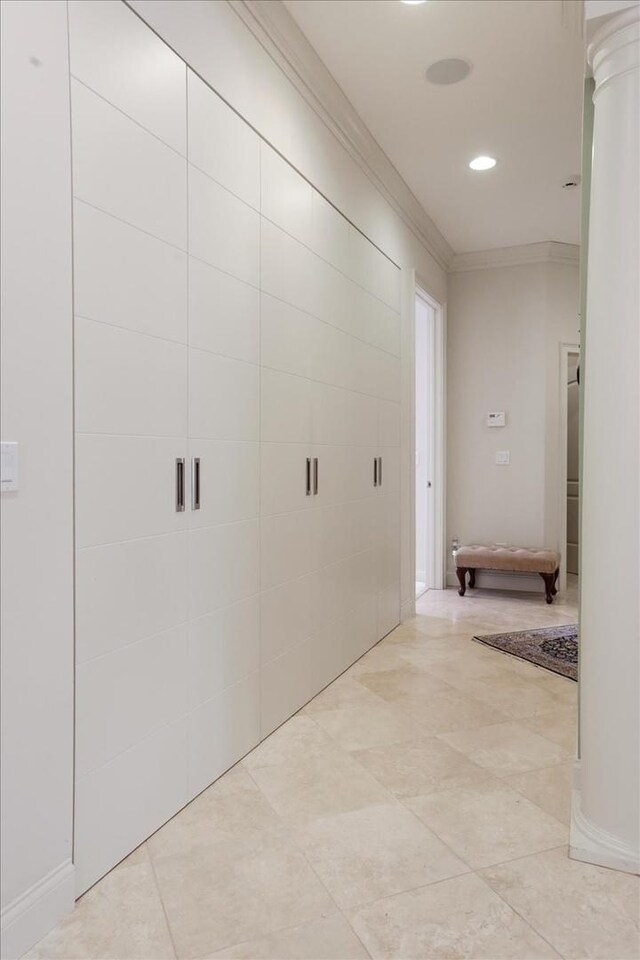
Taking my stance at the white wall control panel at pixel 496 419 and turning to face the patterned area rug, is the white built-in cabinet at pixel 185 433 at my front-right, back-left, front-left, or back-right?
front-right

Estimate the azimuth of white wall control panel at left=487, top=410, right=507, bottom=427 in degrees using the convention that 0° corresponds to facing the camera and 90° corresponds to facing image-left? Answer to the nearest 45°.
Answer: approximately 0°

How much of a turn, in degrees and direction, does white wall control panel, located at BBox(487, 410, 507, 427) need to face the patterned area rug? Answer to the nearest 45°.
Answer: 0° — it already faces it

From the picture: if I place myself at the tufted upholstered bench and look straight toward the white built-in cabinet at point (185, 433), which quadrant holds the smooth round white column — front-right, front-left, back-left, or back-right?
front-left

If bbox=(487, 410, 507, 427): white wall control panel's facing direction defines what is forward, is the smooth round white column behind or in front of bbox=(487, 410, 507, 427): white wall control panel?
in front

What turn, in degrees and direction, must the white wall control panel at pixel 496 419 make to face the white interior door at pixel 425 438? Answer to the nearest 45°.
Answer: approximately 90° to its right

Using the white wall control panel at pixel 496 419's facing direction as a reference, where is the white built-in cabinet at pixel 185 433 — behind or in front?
in front
